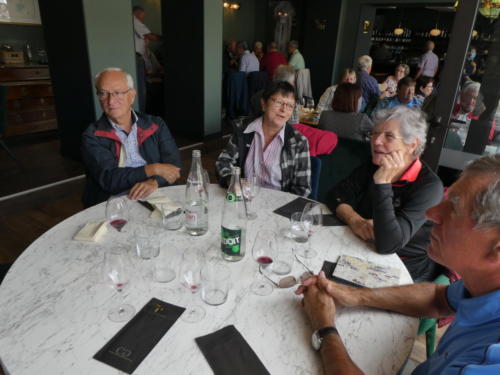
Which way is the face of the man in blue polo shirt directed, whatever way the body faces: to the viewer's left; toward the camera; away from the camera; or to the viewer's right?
to the viewer's left

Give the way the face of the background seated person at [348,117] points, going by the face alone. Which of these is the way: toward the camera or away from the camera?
away from the camera

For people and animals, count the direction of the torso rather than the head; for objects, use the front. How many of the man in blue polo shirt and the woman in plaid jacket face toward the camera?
1

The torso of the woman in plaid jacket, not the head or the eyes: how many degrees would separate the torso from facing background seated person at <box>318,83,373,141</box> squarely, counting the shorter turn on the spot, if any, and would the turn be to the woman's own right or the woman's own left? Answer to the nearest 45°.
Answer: approximately 135° to the woman's own left

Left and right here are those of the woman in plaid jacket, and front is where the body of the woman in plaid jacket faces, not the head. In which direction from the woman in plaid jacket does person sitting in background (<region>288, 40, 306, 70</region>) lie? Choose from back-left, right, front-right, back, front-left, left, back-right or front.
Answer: back

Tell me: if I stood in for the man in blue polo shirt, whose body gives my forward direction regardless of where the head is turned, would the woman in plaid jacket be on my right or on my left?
on my right

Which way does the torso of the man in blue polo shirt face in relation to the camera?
to the viewer's left

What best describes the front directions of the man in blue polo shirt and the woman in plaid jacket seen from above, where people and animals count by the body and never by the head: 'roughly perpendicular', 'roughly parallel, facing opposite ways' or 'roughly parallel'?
roughly perpendicular

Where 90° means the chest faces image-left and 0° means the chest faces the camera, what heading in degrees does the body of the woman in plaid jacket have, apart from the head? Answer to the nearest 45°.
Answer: approximately 0°

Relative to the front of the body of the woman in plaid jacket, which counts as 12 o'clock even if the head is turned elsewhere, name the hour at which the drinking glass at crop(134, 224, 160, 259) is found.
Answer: The drinking glass is roughly at 1 o'clock from the woman in plaid jacket.

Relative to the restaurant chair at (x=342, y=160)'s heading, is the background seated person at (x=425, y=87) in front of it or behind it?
behind
